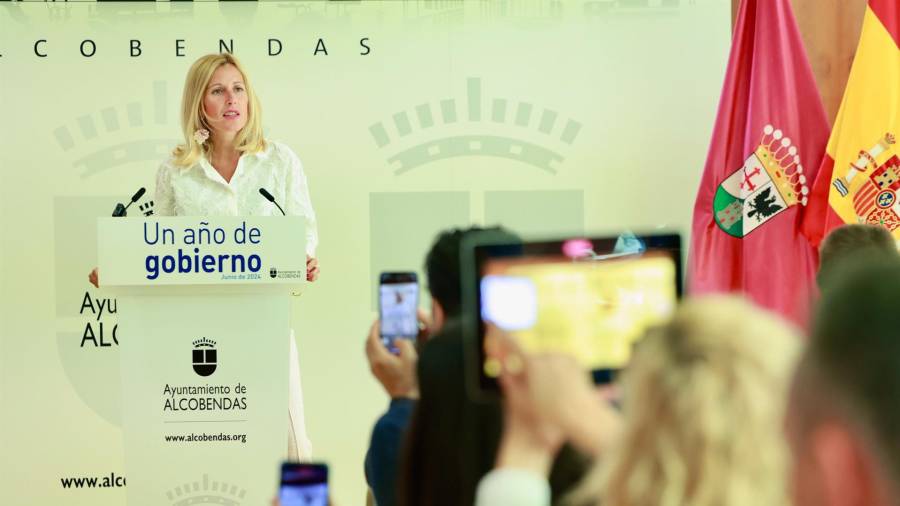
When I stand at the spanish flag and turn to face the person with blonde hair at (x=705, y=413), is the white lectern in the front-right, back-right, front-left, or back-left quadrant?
front-right

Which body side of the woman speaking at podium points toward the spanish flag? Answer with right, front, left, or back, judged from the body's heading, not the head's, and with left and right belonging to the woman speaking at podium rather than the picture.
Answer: left

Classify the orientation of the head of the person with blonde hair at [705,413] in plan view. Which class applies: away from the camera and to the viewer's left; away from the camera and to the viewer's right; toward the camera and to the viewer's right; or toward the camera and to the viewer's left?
away from the camera and to the viewer's left

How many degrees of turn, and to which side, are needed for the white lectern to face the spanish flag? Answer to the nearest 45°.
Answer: approximately 90° to its left

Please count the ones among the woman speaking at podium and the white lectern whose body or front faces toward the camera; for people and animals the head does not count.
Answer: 2

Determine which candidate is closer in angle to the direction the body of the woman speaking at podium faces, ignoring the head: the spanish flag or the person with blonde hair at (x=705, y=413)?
the person with blonde hair

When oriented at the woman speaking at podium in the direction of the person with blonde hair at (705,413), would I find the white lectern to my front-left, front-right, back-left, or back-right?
front-right

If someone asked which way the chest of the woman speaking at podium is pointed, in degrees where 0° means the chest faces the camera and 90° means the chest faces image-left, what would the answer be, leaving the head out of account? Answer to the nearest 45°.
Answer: approximately 0°

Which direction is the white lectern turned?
toward the camera

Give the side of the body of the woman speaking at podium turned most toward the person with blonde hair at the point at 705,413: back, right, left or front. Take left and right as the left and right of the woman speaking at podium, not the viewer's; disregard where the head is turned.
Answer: front

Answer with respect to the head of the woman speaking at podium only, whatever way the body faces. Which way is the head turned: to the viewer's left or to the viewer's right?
to the viewer's right

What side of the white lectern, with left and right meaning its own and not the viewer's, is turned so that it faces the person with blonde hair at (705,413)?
front

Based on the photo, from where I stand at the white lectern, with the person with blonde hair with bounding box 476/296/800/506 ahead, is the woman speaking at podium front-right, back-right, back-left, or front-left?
back-left
